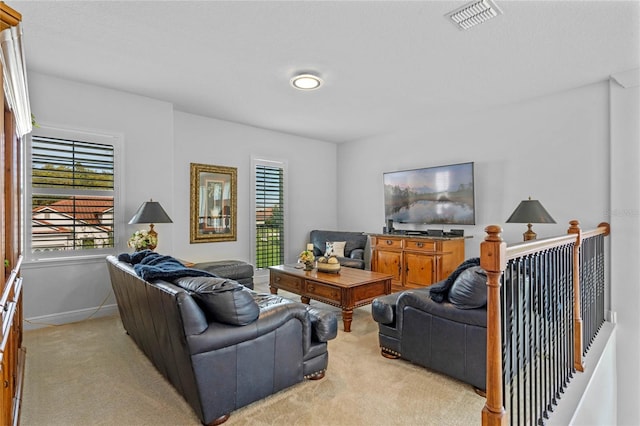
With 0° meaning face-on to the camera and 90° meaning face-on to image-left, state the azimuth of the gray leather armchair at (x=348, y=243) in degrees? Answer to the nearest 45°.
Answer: approximately 0°

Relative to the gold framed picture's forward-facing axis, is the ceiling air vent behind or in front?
in front

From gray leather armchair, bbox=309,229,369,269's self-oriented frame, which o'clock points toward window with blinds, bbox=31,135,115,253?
The window with blinds is roughly at 2 o'clock from the gray leather armchair.

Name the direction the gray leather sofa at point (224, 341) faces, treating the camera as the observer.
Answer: facing away from the viewer and to the right of the viewer

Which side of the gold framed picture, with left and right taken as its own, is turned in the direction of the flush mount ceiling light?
front

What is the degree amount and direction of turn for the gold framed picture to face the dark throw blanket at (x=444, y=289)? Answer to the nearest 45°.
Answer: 0° — it already faces it

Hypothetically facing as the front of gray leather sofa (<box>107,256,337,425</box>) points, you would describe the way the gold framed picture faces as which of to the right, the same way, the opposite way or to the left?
to the right

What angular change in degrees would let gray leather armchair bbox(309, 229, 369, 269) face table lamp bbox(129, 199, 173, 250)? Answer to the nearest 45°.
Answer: approximately 45° to its right

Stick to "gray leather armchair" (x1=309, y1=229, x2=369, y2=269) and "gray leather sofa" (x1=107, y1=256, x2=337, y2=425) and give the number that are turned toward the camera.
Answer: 1
